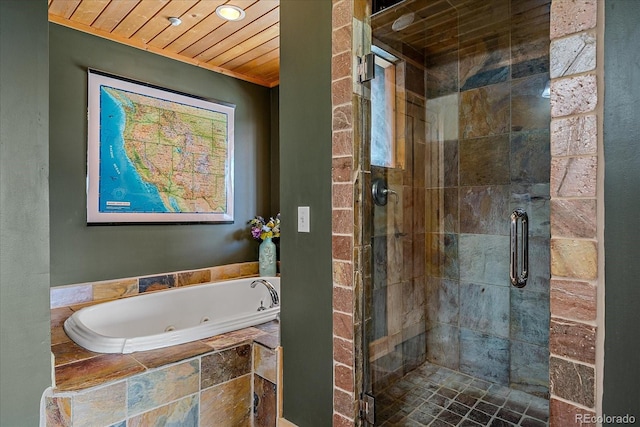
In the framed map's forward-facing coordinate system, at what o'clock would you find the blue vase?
The blue vase is roughly at 10 o'clock from the framed map.

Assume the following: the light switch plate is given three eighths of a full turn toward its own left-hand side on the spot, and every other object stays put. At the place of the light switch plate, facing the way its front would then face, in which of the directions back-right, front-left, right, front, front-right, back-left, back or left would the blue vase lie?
front-left

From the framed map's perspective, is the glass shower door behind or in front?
in front

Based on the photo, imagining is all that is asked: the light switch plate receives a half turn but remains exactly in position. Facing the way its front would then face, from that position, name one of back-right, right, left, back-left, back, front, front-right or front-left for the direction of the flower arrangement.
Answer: front

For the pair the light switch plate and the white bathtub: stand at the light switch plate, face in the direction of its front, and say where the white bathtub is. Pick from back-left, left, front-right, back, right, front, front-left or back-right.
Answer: back-right

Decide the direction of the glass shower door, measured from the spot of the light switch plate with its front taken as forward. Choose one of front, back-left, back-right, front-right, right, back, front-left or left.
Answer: left

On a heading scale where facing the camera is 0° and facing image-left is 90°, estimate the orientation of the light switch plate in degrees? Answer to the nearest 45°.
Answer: approximately 0°

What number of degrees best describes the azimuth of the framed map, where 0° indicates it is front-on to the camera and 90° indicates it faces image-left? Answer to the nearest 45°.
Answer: approximately 315°

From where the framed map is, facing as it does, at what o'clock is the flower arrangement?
The flower arrangement is roughly at 10 o'clock from the framed map.

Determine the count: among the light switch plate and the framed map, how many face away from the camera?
0
